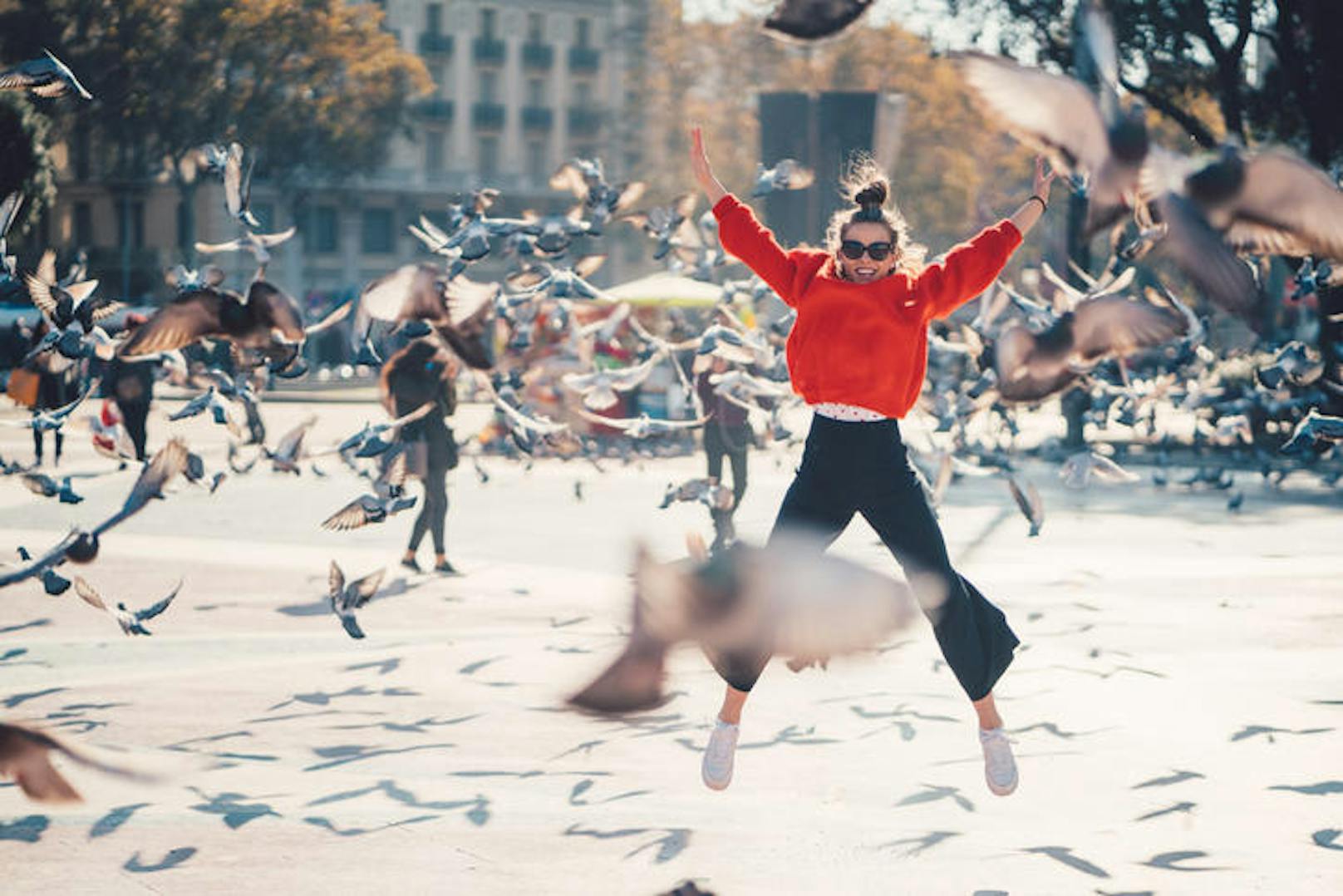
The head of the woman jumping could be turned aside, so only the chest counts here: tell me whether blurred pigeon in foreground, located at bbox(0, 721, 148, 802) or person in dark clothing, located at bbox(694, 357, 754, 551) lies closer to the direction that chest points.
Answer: the blurred pigeon in foreground

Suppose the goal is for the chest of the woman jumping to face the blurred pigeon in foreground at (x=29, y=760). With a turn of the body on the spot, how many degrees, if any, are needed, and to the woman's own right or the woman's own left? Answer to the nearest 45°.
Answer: approximately 45° to the woman's own right

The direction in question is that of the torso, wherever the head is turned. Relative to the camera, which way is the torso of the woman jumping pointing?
toward the camera

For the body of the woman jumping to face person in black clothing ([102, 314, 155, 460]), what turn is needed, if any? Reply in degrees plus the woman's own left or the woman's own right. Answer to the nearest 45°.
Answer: approximately 135° to the woman's own right

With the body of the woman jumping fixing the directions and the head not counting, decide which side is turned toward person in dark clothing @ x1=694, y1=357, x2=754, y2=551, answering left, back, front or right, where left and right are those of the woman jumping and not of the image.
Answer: back

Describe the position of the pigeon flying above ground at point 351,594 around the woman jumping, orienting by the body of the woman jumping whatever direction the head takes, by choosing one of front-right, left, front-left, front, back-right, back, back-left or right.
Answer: back-right

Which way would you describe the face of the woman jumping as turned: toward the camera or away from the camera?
toward the camera

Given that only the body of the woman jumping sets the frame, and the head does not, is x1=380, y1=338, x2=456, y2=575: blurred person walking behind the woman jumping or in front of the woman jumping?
behind
